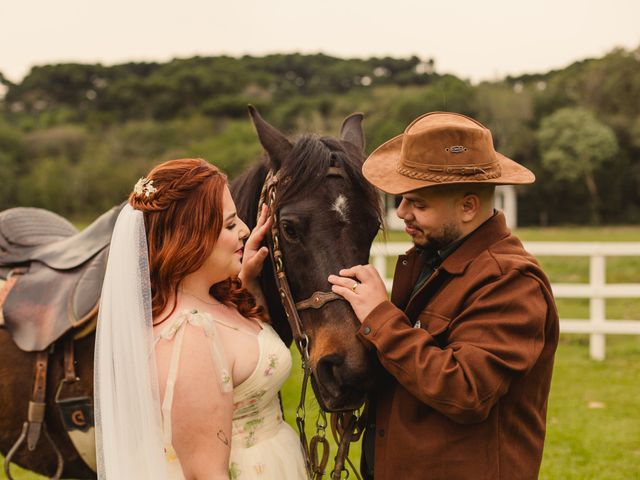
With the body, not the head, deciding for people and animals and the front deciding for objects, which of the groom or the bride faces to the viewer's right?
the bride

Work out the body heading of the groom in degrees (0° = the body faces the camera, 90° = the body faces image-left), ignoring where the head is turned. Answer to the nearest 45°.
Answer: approximately 90°

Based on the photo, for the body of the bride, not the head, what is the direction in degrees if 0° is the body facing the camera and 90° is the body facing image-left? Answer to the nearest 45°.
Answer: approximately 270°

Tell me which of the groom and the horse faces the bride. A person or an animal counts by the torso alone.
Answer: the groom

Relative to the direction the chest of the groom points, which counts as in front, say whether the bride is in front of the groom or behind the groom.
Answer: in front

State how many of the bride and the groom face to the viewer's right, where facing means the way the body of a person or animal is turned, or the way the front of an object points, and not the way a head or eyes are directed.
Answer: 1

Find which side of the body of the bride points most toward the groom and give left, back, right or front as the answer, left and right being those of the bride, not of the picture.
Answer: front

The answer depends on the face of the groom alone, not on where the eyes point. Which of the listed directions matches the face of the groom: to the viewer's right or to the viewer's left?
to the viewer's left

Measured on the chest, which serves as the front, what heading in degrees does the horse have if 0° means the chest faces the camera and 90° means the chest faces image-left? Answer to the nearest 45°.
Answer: approximately 315°

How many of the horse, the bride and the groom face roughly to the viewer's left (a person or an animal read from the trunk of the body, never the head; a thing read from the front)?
1

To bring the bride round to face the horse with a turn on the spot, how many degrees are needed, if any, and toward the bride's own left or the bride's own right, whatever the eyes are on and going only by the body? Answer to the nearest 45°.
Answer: approximately 45° to the bride's own left

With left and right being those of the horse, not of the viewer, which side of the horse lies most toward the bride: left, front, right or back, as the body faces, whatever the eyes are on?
right

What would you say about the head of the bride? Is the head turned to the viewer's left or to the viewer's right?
to the viewer's right

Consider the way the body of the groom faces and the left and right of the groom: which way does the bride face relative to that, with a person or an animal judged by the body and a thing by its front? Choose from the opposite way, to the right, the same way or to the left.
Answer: the opposite way

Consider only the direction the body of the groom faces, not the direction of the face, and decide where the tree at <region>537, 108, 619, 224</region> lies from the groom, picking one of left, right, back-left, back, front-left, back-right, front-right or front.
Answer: right

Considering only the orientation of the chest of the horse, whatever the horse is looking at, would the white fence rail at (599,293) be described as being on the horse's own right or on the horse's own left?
on the horse's own left

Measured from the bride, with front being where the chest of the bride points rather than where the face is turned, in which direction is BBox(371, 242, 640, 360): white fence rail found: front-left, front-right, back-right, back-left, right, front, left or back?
front-left
